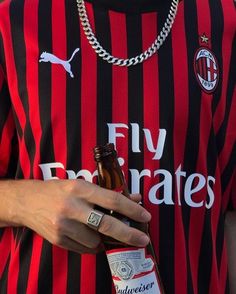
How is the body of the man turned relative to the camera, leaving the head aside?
toward the camera
